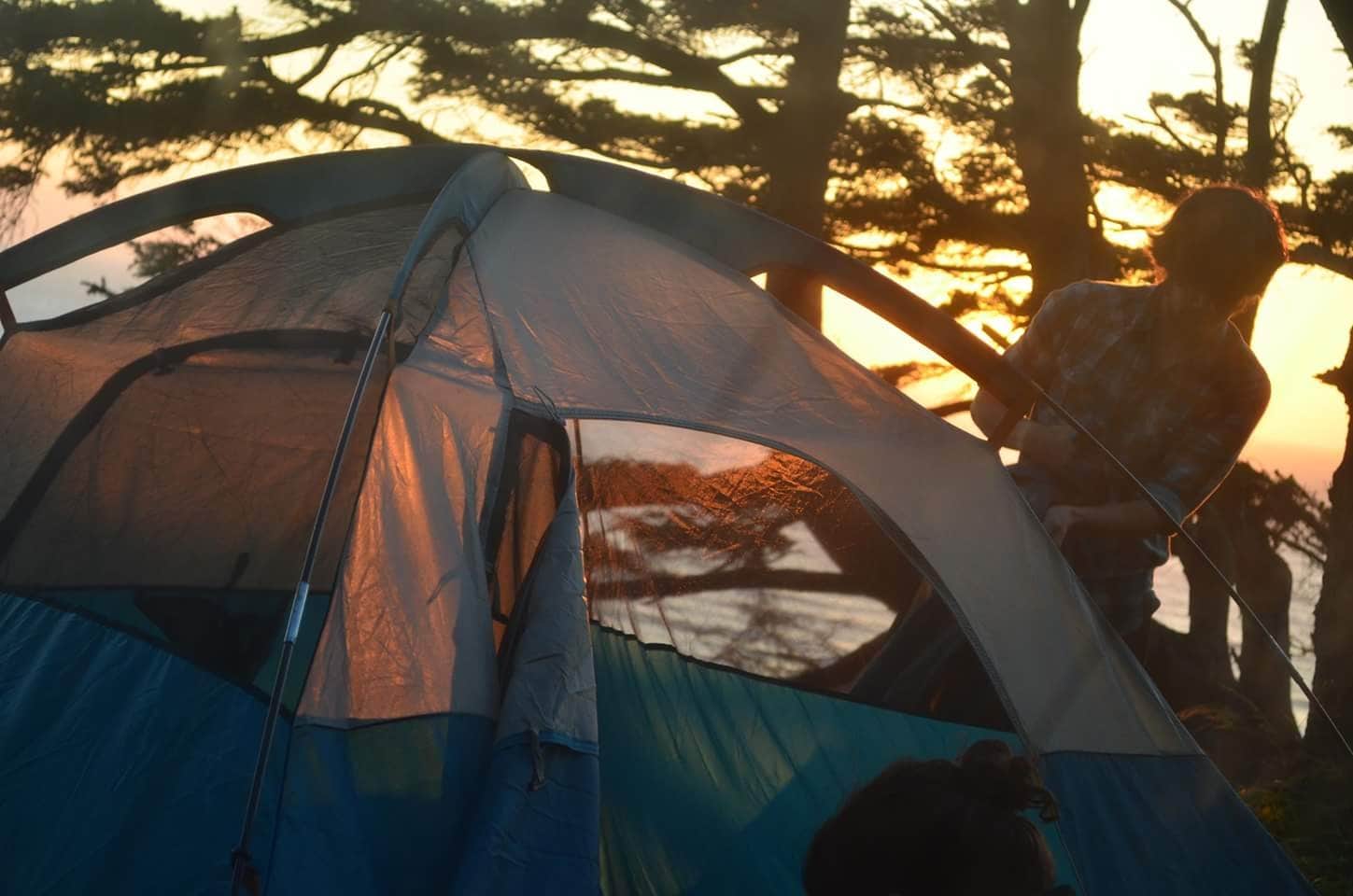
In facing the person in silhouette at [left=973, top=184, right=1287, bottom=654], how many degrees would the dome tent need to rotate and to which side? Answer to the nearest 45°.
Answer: approximately 45° to its left

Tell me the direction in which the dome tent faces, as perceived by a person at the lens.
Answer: facing the viewer and to the right of the viewer

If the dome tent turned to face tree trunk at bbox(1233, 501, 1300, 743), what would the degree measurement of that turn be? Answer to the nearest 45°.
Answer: approximately 90° to its left

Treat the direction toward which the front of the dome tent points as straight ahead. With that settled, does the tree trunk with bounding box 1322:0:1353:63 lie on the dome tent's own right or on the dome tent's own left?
on the dome tent's own left

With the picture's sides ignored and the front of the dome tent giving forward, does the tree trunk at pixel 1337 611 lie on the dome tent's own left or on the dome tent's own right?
on the dome tent's own left
